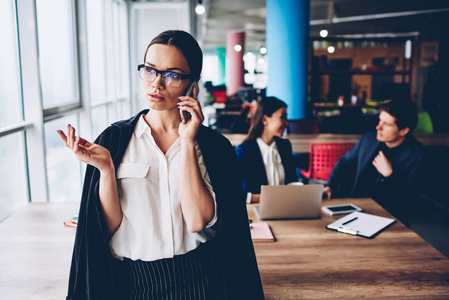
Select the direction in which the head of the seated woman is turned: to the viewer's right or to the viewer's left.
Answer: to the viewer's right

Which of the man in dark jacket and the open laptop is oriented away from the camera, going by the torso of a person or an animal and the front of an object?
the open laptop

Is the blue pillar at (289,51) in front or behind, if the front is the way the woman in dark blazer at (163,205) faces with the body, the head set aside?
behind

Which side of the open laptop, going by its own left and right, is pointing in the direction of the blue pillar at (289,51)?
front

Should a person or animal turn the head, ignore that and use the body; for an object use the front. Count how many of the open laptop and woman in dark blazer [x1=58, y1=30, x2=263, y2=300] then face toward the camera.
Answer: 1

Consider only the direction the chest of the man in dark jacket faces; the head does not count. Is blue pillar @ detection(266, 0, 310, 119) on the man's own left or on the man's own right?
on the man's own right

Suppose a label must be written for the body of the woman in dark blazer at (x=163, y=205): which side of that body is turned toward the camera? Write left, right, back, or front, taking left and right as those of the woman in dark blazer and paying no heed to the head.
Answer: front

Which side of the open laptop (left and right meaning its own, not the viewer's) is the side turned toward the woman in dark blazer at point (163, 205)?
back

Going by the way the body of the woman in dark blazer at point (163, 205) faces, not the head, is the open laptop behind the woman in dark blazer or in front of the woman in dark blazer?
behind

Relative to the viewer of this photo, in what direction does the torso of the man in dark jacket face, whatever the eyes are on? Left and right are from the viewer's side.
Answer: facing the viewer and to the left of the viewer

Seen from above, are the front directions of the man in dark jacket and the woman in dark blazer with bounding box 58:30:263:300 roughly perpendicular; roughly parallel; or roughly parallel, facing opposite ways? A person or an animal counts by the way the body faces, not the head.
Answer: roughly perpendicular

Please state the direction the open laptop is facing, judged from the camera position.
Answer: facing away from the viewer

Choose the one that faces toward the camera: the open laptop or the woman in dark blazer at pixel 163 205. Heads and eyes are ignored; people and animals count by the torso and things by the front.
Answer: the woman in dark blazer

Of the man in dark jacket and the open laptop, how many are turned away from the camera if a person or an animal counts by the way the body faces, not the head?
1

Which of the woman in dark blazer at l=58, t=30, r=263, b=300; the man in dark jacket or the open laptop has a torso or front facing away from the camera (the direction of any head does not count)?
the open laptop

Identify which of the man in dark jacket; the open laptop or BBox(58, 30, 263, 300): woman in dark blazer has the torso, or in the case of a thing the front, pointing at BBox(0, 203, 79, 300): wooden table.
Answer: the man in dark jacket
